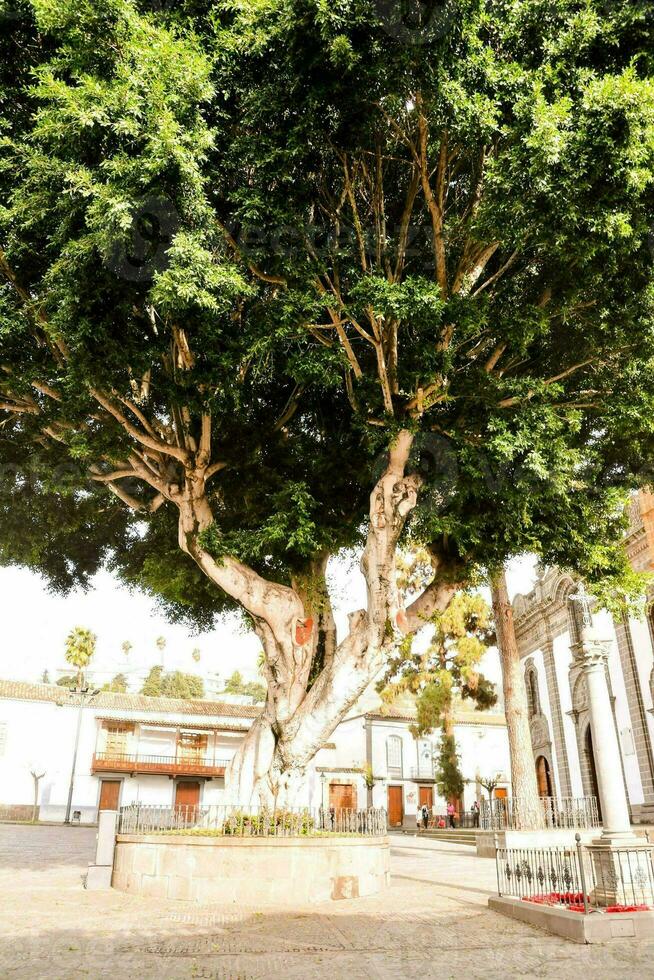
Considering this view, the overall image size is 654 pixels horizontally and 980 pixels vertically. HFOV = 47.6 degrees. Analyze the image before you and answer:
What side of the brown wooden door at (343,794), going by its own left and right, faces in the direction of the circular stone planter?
front

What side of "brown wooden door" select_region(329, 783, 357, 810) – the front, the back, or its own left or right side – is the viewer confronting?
front

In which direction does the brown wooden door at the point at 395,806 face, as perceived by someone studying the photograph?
facing the viewer

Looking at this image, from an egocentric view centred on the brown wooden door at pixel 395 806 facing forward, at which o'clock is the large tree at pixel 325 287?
The large tree is roughly at 12 o'clock from the brown wooden door.

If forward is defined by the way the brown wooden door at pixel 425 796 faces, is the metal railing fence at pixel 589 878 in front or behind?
in front

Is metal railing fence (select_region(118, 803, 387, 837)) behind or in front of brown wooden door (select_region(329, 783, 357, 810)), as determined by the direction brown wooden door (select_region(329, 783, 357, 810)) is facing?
in front

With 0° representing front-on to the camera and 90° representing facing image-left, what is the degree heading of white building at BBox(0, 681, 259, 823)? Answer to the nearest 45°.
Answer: approximately 315°

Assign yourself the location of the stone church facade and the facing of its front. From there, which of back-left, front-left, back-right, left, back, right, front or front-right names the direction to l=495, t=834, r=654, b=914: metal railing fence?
front-left

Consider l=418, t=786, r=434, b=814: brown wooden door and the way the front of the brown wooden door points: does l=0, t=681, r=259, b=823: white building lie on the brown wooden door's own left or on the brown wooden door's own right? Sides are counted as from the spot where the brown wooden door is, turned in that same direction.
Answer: on the brown wooden door's own right

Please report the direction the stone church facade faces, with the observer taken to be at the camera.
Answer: facing the viewer and to the left of the viewer

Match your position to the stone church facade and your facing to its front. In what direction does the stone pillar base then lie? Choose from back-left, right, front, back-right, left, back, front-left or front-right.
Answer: front-left

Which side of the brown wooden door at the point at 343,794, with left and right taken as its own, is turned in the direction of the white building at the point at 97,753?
right

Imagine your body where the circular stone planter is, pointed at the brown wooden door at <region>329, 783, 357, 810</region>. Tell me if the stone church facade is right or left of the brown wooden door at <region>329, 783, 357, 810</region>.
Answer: right

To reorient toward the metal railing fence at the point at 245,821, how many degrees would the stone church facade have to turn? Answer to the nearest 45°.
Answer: approximately 45° to its left

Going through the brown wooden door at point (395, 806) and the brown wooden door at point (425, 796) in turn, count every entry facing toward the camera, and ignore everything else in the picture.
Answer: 2

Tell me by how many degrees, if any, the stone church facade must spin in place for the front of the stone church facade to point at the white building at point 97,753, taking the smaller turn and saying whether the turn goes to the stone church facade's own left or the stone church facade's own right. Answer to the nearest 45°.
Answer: approximately 45° to the stone church facade's own right
